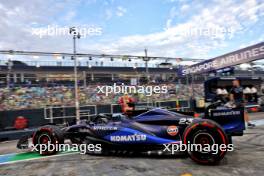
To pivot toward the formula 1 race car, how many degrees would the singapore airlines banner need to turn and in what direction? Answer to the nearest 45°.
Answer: approximately 45° to its left

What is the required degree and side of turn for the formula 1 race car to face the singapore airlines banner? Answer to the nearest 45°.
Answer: approximately 90° to its right

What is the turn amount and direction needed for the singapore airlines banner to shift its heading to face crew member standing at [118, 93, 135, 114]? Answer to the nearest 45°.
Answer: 0° — it already faces them

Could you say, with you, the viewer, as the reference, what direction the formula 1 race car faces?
facing away from the viewer and to the left of the viewer

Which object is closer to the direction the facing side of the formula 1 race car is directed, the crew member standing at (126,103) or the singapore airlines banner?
the crew member standing

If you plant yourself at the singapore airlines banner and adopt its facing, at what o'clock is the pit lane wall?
The pit lane wall is roughly at 1 o'clock from the singapore airlines banner.
